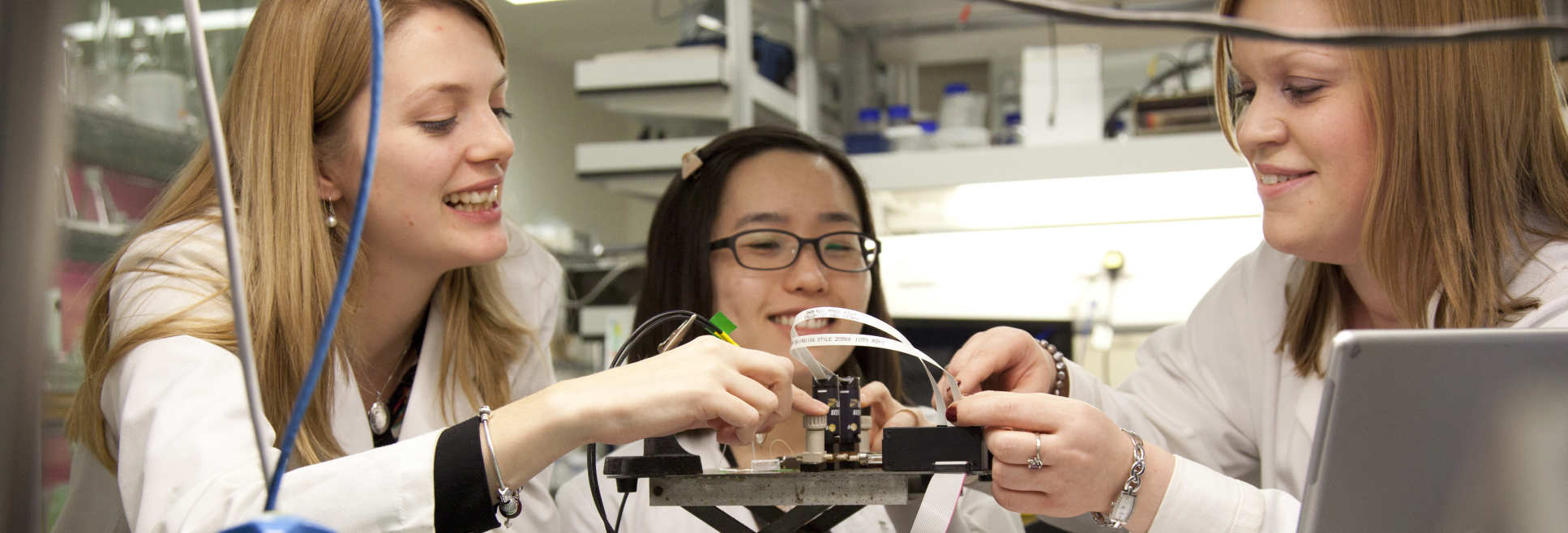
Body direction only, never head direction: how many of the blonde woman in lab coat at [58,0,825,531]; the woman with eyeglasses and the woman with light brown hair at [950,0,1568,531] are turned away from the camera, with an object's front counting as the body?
0

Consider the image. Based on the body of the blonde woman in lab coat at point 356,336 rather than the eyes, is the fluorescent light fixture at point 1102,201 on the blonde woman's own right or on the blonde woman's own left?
on the blonde woman's own left

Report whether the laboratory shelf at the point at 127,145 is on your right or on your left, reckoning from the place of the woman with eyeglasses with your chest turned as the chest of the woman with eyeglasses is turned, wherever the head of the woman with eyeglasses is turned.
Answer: on your right

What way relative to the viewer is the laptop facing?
away from the camera

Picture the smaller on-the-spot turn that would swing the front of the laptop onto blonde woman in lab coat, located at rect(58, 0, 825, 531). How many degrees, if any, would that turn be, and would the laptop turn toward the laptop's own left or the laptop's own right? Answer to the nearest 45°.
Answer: approximately 90° to the laptop's own left

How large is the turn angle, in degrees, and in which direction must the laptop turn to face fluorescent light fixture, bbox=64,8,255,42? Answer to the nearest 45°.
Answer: approximately 90° to its left

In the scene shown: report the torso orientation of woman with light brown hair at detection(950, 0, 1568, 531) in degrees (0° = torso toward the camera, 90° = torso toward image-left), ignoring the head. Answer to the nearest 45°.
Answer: approximately 45°

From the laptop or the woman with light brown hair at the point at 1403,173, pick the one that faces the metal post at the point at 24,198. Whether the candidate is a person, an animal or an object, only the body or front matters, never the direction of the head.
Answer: the woman with light brown hair

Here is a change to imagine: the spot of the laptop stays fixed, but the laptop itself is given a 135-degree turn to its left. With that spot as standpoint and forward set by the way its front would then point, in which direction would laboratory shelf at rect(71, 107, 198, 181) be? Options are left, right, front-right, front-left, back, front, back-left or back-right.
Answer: front-right

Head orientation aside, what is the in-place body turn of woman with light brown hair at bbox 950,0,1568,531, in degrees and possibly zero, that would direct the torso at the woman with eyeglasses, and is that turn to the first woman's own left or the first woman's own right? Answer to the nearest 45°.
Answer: approximately 45° to the first woman's own right

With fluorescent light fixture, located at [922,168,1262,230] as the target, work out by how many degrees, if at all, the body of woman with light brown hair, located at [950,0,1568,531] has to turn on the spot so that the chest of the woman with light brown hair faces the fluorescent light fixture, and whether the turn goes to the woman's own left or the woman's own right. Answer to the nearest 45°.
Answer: approximately 135° to the woman's own right

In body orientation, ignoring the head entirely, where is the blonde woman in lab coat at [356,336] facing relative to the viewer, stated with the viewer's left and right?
facing the viewer and to the right of the viewer

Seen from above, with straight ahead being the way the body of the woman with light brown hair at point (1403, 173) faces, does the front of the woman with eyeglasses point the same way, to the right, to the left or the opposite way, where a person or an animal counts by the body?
to the left

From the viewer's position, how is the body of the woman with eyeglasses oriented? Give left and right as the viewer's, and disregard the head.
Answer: facing the viewer

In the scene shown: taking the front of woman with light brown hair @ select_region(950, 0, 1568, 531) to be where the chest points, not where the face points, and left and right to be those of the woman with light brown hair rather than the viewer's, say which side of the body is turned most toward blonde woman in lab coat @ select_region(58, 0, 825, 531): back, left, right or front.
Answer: front
